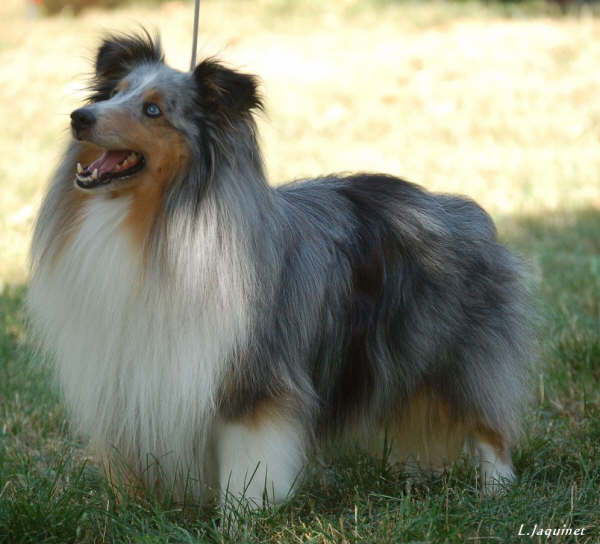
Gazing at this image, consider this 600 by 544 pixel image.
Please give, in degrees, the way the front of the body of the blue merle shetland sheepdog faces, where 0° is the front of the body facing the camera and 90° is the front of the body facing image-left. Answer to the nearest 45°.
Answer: approximately 45°
